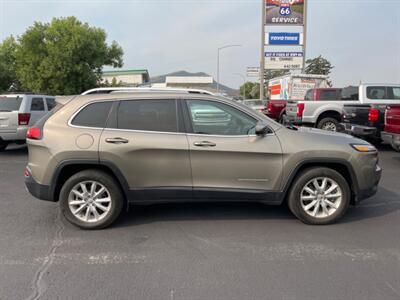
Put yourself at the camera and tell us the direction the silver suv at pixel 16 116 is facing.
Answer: facing away from the viewer and to the right of the viewer

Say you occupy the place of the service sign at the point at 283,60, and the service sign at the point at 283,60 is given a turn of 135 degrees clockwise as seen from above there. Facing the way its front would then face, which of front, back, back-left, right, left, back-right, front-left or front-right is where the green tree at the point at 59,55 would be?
front-left

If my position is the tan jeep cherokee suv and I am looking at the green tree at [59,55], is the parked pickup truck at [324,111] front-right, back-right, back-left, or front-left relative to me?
front-right

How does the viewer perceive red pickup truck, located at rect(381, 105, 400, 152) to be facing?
facing away from the viewer and to the right of the viewer

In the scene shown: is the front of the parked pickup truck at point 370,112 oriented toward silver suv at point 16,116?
no

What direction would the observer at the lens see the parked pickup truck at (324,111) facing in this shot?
facing away from the viewer and to the right of the viewer

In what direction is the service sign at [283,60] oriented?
toward the camera

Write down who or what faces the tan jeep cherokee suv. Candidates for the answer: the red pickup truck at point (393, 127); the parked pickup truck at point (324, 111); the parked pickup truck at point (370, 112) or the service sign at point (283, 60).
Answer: the service sign

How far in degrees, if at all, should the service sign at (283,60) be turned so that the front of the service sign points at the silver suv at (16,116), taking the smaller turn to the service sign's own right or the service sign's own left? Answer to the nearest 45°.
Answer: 0° — it already faces it

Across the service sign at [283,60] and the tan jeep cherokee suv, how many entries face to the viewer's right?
1

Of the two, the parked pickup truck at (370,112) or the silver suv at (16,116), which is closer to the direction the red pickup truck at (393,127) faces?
the parked pickup truck

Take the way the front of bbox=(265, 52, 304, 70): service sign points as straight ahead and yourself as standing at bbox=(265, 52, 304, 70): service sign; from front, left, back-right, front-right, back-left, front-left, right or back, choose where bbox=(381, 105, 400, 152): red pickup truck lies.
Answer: front

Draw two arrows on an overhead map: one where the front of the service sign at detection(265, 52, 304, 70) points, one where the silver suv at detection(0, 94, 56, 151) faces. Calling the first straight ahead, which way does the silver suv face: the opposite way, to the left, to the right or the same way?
the opposite way

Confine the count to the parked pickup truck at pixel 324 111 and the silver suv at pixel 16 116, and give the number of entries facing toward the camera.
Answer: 0

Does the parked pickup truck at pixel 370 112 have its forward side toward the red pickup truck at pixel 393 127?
no

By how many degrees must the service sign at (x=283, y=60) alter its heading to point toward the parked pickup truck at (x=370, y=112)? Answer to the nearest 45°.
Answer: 0° — it already faces it

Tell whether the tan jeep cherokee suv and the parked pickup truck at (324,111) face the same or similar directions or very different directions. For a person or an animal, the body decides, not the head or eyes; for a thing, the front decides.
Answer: same or similar directions

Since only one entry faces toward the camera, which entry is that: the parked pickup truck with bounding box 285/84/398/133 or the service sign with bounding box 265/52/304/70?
the service sign

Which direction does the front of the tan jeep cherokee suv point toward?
to the viewer's right

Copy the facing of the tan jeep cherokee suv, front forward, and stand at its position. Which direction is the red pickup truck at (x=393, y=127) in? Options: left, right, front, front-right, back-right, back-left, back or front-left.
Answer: front-left
